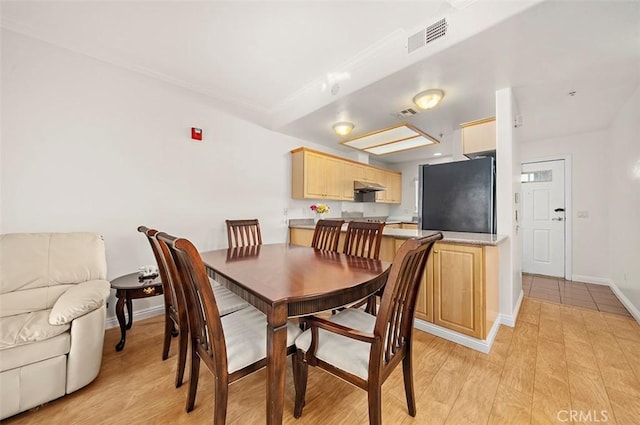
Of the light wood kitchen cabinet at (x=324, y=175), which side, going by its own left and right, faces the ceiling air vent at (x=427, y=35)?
front

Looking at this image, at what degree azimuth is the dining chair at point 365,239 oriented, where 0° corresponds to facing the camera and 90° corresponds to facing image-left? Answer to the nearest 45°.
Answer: approximately 45°

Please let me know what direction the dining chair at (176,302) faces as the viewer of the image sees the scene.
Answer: facing away from the viewer and to the right of the viewer

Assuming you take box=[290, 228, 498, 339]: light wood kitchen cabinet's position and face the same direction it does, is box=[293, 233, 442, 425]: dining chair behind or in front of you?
in front

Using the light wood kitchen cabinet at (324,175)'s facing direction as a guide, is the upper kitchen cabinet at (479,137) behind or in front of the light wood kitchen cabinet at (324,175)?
in front

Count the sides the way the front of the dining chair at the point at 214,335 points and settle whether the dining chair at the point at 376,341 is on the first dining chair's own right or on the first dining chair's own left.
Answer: on the first dining chair's own right

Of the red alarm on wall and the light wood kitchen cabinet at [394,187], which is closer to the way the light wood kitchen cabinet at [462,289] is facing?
the red alarm on wall

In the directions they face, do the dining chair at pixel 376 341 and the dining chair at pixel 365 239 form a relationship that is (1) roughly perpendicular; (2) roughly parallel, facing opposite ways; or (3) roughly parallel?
roughly perpendicular

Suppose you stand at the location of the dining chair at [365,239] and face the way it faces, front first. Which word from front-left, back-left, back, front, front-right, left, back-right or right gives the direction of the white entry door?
back
